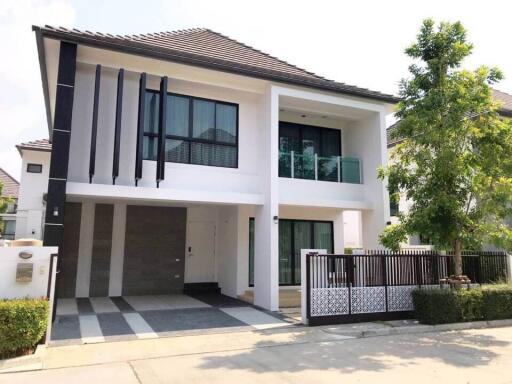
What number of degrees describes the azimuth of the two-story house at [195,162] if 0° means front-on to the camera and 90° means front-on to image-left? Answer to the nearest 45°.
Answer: approximately 315°

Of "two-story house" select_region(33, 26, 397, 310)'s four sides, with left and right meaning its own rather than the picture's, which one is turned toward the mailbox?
right

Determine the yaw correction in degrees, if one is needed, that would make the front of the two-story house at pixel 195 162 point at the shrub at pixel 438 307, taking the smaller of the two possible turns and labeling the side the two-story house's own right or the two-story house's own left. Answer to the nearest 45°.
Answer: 0° — it already faces it

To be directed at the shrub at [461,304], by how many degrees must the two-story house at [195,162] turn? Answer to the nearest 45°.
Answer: approximately 45° to its left

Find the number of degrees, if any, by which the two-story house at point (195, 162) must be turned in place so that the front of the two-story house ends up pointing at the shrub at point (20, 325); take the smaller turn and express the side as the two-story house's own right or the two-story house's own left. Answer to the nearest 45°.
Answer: approximately 90° to the two-story house's own right

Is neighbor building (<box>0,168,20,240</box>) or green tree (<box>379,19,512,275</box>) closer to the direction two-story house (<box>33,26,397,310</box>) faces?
the green tree

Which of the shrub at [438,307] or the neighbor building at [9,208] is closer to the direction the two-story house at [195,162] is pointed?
the shrub
